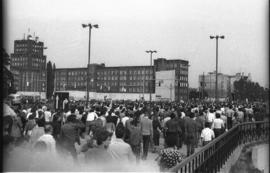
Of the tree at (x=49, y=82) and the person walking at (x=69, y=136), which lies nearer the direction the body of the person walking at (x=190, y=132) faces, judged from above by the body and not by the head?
the tree

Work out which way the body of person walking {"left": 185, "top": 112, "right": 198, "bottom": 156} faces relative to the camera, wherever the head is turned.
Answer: away from the camera

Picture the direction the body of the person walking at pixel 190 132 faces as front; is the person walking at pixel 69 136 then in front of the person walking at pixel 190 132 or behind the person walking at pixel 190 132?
behind

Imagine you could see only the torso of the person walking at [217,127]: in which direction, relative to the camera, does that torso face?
away from the camera

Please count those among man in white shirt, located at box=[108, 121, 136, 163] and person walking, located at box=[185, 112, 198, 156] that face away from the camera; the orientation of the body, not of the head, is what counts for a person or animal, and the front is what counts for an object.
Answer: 2

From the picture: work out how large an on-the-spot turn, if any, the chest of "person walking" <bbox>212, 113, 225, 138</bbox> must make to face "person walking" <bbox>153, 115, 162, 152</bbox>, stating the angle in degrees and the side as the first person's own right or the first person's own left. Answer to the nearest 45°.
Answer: approximately 90° to the first person's own left

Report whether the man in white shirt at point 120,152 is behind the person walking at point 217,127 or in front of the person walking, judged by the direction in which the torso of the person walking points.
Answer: behind

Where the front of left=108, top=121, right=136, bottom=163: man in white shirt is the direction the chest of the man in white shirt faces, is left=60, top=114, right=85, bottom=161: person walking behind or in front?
in front

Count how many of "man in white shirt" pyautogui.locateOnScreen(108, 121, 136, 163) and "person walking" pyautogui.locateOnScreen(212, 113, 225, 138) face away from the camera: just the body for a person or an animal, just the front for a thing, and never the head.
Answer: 2

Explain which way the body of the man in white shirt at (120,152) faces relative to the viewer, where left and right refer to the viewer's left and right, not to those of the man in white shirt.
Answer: facing away from the viewer

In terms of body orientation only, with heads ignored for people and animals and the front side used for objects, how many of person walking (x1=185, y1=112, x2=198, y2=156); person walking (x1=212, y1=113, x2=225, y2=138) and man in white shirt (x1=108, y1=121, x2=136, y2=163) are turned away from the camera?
3

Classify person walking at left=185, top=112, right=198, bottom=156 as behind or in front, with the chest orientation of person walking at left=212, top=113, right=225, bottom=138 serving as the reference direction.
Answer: behind

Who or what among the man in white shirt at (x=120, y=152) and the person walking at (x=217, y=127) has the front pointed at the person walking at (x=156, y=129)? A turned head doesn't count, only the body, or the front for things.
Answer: the man in white shirt
